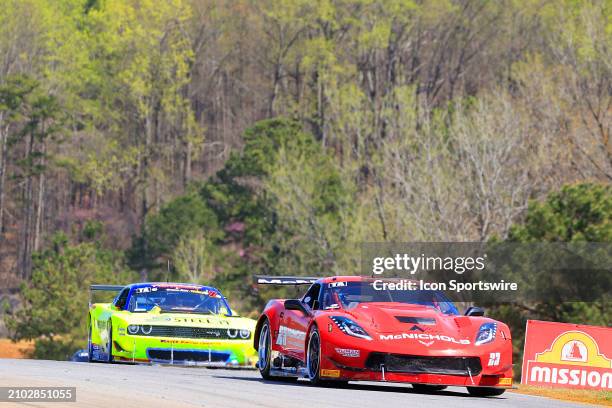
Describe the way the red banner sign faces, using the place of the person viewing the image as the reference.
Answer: facing the viewer

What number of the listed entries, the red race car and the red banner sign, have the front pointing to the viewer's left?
0

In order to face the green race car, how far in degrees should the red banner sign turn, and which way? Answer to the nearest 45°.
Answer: approximately 90° to its right

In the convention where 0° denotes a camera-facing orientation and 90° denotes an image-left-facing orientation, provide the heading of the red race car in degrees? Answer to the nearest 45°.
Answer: approximately 315°

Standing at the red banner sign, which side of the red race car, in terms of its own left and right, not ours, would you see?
left

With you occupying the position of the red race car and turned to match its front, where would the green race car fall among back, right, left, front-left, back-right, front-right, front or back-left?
back

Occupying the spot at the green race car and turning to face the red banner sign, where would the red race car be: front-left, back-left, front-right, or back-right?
front-right

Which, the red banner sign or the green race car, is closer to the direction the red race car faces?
the red banner sign

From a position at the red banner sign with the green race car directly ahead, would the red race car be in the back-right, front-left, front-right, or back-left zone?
front-left

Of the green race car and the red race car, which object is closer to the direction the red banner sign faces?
the red race car
